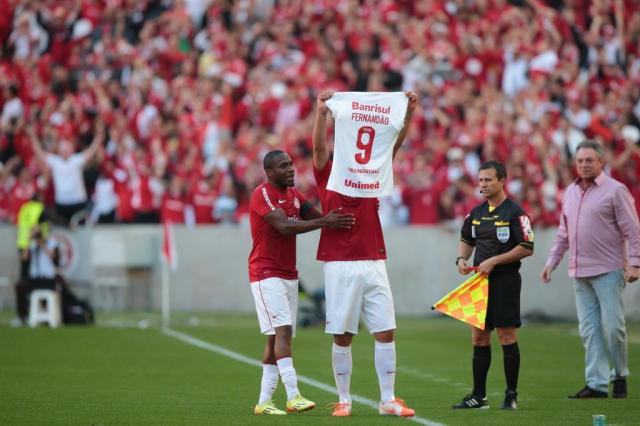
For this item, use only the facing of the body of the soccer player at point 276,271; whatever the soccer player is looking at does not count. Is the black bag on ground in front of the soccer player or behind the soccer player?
behind

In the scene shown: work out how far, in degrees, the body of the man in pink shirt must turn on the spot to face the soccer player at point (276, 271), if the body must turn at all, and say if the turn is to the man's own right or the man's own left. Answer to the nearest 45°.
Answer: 0° — they already face them

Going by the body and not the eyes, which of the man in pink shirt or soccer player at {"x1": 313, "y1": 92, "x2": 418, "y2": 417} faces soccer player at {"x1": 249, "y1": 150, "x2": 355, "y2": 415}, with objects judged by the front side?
the man in pink shirt

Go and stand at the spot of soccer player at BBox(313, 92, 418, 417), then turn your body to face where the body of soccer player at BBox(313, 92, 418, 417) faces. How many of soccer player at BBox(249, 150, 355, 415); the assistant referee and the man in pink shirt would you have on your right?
1

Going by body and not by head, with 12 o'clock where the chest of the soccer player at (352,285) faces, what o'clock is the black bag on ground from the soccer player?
The black bag on ground is roughly at 5 o'clock from the soccer player.

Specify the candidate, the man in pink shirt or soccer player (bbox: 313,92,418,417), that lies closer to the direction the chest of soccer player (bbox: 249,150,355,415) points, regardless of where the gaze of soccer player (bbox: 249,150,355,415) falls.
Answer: the soccer player

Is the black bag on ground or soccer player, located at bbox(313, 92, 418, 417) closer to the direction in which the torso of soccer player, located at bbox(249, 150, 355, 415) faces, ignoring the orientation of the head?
the soccer player

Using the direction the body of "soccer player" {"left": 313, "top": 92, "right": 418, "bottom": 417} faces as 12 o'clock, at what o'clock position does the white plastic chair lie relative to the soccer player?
The white plastic chair is roughly at 5 o'clock from the soccer player.
